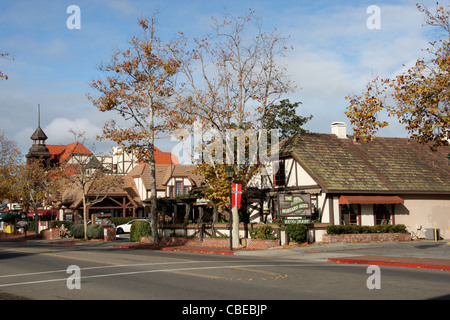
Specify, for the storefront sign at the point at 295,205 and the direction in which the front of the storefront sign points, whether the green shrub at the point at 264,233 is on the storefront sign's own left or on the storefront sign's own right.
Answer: on the storefront sign's own right

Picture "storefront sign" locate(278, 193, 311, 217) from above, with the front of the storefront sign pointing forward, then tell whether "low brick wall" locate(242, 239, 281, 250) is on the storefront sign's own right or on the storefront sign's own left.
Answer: on the storefront sign's own right

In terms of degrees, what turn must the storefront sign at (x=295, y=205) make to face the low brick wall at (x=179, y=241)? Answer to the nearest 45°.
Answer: approximately 135° to its right

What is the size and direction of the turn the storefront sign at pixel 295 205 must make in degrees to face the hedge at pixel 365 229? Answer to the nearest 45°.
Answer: approximately 135° to its left

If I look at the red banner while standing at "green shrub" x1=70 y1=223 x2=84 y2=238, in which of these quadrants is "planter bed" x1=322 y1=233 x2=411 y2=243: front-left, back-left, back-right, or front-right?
front-left

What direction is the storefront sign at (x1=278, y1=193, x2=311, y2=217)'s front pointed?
toward the camera

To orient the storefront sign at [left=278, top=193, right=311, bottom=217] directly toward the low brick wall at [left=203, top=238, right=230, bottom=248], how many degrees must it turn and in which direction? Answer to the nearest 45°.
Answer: approximately 90° to its right

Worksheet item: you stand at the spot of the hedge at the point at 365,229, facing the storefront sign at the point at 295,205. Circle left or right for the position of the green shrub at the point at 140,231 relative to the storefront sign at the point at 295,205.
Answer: right

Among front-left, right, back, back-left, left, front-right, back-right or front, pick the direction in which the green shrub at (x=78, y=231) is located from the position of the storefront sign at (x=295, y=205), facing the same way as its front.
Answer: back-right

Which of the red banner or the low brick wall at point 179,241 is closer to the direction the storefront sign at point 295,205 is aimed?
the red banner

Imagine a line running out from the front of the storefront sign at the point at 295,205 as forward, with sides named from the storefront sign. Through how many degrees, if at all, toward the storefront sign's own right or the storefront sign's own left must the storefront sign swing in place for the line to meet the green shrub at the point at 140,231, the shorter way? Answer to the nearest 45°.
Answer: approximately 135° to the storefront sign's own right
